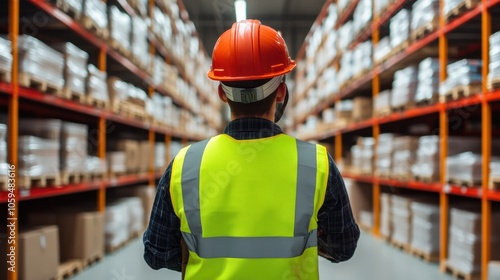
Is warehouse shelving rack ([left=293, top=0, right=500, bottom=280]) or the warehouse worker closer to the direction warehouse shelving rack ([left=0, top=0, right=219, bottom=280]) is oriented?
the warehouse shelving rack

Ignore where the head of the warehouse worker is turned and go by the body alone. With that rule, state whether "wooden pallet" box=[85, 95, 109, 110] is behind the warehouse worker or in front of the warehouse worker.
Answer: in front

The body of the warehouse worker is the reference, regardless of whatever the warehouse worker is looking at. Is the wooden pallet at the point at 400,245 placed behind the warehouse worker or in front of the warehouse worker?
in front

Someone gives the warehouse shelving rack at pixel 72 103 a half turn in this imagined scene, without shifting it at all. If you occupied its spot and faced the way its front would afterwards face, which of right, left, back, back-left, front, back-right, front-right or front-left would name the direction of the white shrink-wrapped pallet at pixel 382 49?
back

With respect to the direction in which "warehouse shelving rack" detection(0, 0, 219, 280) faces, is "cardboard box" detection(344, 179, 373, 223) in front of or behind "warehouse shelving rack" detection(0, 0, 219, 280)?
in front

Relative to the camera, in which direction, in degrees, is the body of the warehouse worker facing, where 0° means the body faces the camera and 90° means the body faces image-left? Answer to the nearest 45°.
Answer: approximately 180°

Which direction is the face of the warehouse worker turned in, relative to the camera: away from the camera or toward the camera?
away from the camera

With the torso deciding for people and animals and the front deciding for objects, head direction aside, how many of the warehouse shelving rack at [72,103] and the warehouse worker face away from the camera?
1

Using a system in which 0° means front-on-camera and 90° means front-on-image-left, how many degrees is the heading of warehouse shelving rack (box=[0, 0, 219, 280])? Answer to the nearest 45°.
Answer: approximately 270°

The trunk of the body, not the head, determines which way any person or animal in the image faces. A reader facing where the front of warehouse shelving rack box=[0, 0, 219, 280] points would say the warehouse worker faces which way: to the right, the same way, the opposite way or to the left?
to the left
